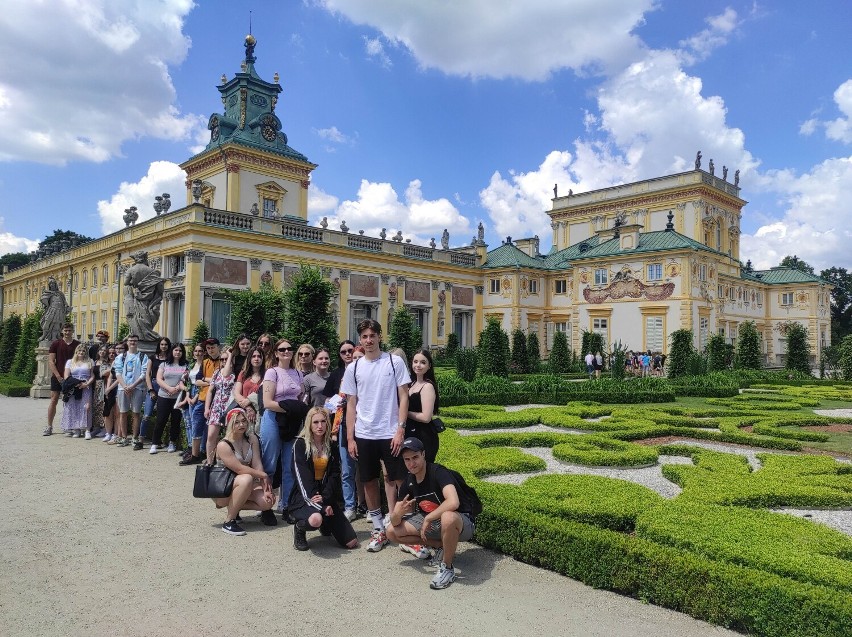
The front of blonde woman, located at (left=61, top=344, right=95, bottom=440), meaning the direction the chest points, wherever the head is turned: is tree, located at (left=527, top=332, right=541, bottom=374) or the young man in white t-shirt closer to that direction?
the young man in white t-shirt

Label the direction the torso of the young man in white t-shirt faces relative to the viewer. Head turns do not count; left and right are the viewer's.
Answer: facing the viewer

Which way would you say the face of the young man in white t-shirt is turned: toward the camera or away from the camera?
toward the camera

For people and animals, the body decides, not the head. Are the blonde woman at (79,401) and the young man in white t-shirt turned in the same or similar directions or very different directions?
same or similar directions

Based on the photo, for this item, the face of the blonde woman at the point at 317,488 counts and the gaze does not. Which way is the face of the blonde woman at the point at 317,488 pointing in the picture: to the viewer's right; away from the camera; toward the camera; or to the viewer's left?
toward the camera

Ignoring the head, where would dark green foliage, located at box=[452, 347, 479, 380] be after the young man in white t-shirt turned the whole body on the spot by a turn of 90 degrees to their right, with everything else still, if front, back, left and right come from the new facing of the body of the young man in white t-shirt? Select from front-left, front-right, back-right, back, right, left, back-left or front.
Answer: right

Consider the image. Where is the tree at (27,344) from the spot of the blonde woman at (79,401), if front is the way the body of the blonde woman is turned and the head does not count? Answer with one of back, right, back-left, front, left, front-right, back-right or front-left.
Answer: back

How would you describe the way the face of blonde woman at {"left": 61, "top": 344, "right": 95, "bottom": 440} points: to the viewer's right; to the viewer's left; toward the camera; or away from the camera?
toward the camera

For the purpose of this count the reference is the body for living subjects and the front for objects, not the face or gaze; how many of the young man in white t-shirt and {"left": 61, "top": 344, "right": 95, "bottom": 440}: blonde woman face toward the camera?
2

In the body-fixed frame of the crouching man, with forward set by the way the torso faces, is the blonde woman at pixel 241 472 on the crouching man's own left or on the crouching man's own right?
on the crouching man's own right

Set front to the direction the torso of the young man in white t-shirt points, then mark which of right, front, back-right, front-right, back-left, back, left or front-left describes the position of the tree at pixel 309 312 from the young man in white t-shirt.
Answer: back

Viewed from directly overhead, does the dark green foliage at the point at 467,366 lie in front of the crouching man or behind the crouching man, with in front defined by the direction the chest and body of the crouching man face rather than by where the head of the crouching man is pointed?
behind

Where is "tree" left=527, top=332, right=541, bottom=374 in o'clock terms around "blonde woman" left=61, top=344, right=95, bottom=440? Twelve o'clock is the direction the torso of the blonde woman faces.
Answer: The tree is roughly at 8 o'clock from the blonde woman.

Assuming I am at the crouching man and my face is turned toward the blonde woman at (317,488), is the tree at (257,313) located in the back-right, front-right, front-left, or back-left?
front-right

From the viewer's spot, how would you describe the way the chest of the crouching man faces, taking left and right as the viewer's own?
facing the viewer and to the left of the viewer

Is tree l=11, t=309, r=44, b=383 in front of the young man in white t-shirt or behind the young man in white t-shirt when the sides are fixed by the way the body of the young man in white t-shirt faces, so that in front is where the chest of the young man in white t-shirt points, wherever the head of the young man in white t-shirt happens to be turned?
behind

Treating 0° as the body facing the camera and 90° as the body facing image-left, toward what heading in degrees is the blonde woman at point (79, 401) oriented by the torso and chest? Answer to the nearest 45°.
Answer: approximately 0°
